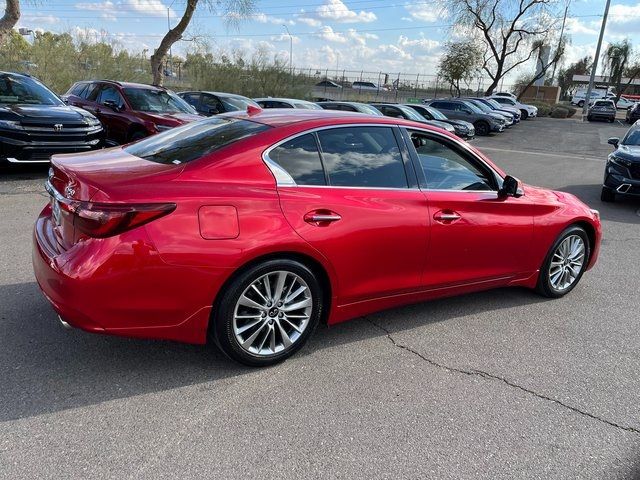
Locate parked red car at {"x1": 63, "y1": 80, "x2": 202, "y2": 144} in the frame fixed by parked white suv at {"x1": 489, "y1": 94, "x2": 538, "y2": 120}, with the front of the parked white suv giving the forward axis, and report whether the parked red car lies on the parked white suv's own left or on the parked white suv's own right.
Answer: on the parked white suv's own right

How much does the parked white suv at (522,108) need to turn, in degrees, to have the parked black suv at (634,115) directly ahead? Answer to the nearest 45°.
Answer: approximately 45° to its left

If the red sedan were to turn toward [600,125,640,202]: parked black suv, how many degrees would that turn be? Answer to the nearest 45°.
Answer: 0° — it already faces it

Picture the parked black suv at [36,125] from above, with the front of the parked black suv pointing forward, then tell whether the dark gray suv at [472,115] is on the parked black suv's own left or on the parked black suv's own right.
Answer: on the parked black suv's own left

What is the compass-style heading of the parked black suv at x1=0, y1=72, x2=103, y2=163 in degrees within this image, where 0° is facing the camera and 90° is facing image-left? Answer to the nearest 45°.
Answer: approximately 315°

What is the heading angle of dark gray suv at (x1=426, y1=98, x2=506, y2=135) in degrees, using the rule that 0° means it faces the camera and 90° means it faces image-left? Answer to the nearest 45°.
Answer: approximately 315°

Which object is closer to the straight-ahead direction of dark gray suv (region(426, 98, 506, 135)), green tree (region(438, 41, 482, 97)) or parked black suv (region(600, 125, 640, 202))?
the parked black suv
